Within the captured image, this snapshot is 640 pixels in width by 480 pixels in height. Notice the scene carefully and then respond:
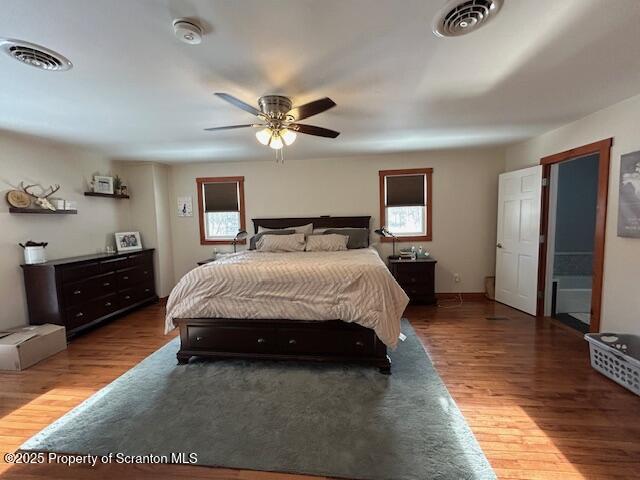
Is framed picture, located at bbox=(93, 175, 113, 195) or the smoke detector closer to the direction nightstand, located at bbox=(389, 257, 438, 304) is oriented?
the smoke detector

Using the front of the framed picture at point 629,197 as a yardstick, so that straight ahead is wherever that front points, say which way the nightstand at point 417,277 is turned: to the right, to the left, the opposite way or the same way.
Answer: to the left

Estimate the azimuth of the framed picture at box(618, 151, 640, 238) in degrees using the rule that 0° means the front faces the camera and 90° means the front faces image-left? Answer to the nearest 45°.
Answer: approximately 45°

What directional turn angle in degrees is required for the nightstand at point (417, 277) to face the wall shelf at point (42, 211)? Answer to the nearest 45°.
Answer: approximately 45° to its right

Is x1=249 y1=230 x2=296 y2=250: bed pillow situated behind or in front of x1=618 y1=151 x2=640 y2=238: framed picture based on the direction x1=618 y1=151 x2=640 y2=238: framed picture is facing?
in front

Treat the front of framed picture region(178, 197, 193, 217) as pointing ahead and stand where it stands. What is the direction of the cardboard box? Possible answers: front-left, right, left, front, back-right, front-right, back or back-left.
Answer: front-right

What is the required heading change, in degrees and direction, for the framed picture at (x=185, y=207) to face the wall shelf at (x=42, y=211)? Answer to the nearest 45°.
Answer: approximately 45° to its right

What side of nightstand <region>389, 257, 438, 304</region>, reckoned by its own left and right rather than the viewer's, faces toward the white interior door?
left

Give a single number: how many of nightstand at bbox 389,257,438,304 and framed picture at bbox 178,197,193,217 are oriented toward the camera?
2

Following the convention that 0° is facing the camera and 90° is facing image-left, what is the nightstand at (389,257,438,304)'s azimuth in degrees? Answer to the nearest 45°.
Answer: approximately 0°
